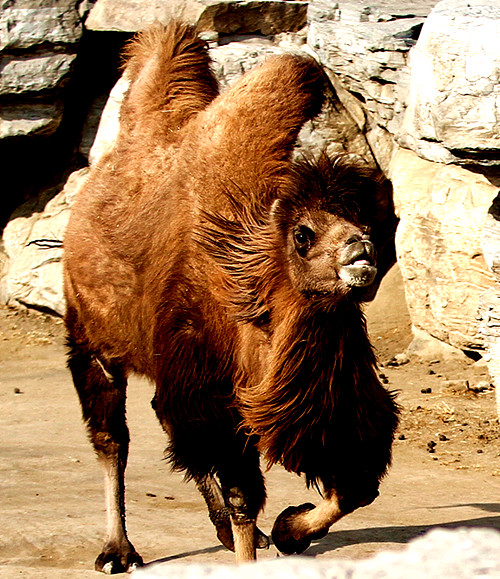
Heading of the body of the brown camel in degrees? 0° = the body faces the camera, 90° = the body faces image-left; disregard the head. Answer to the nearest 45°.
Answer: approximately 315°

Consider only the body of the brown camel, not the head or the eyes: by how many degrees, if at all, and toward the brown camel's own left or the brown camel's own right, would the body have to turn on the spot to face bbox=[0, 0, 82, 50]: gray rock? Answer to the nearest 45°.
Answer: approximately 135° to the brown camel's own left

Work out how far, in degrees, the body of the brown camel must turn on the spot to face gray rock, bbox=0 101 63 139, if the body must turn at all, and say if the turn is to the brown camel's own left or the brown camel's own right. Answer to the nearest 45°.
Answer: approximately 135° to the brown camel's own left

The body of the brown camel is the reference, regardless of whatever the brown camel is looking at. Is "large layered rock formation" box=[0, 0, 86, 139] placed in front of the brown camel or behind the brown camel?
behind

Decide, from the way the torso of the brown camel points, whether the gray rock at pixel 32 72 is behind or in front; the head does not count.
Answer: behind

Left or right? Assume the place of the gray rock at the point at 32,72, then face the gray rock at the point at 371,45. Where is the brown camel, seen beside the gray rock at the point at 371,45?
right

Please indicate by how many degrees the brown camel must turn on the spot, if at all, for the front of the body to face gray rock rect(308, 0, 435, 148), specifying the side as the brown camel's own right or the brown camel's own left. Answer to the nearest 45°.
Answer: approximately 135° to the brown camel's own left
